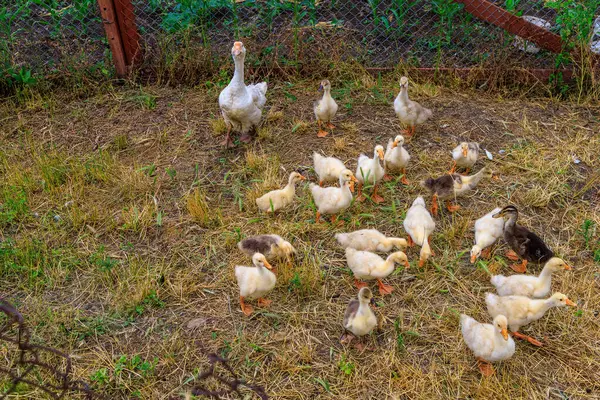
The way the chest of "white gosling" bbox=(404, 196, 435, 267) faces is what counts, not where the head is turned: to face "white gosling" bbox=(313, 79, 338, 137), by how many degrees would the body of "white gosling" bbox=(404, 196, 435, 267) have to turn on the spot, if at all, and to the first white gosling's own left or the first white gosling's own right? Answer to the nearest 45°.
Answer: approximately 135° to the first white gosling's own right

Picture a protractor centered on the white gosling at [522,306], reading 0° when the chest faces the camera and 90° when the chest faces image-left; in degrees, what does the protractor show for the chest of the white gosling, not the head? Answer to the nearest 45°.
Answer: approximately 270°
